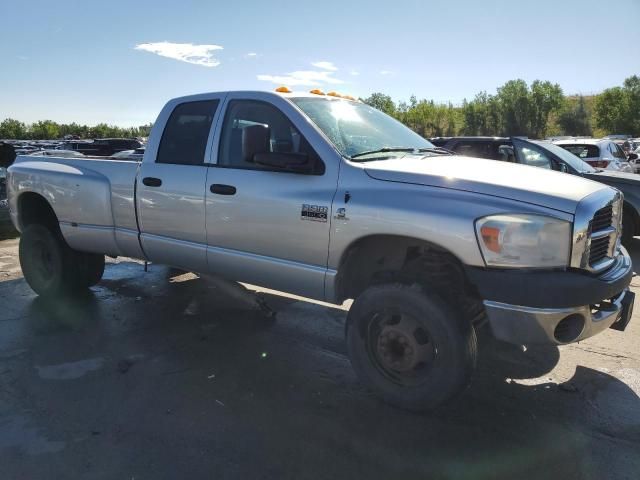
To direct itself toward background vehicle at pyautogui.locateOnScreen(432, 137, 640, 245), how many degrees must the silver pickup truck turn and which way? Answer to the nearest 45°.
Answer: approximately 90° to its left

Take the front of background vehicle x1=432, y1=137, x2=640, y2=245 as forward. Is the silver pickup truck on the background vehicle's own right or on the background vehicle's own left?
on the background vehicle's own right

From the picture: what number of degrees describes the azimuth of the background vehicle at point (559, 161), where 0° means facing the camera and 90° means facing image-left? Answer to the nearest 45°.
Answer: approximately 315°

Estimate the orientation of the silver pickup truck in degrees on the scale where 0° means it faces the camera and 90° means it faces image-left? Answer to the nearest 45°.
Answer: approximately 315°

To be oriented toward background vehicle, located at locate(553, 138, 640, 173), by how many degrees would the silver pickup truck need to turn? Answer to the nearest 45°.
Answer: approximately 90° to its left
